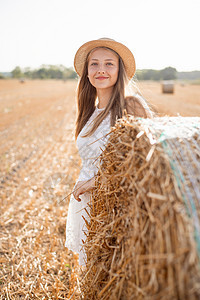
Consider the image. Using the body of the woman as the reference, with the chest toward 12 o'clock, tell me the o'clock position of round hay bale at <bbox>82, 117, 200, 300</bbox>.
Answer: The round hay bale is roughly at 10 o'clock from the woman.

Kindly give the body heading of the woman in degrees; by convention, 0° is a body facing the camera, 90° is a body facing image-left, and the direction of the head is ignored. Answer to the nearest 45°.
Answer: approximately 45°
